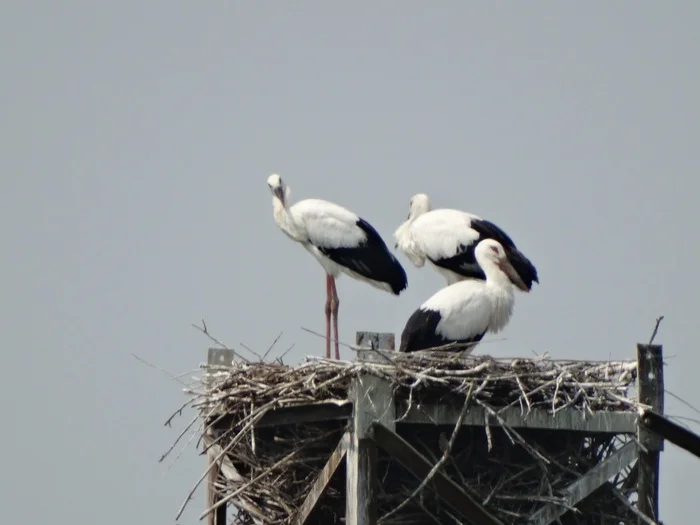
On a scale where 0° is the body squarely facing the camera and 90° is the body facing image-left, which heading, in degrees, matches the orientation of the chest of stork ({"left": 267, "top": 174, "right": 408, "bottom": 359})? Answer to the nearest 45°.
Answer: approximately 90°
